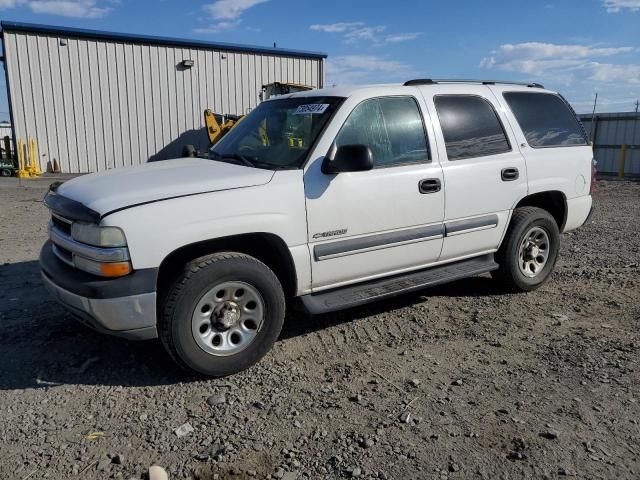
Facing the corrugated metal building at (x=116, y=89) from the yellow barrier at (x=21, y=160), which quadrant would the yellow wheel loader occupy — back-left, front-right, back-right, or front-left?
front-right

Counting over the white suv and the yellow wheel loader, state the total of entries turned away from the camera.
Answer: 0

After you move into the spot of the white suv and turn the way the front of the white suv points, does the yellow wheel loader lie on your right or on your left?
on your right

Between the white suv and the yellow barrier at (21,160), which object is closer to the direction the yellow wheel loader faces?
the yellow barrier

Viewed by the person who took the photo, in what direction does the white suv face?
facing the viewer and to the left of the viewer

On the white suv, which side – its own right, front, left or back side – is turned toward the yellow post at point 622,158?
back

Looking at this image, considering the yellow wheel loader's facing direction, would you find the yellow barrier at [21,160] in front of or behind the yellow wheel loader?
in front

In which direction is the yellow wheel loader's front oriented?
to the viewer's left

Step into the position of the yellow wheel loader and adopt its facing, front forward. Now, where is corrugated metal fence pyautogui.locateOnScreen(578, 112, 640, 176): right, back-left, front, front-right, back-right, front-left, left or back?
back

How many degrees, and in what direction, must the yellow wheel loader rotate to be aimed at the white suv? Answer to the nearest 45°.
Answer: approximately 90° to its left

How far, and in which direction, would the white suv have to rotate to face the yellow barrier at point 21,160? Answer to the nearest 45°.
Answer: approximately 90° to its right

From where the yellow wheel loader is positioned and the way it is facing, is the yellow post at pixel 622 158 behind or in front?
behind
